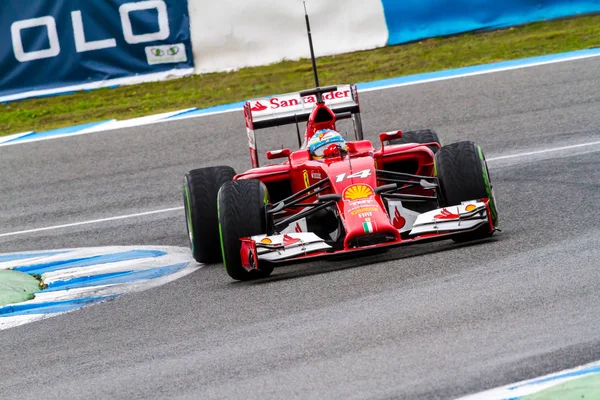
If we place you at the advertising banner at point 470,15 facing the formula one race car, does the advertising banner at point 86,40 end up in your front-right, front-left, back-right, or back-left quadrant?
front-right

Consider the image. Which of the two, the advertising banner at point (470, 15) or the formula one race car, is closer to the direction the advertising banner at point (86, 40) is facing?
the formula one race car

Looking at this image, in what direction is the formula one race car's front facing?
toward the camera

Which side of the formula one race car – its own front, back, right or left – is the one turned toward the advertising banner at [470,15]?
back

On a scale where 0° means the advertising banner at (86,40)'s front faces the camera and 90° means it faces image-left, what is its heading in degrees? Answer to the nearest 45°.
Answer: approximately 0°

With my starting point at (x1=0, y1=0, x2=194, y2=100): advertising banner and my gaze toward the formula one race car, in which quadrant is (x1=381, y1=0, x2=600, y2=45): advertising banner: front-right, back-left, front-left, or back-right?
front-left

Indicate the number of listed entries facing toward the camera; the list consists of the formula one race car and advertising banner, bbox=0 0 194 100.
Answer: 2

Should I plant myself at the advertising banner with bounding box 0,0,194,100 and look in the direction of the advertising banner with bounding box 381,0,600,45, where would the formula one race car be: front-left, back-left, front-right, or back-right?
front-right

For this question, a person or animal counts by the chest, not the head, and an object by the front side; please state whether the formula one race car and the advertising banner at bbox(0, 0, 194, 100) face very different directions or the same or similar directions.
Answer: same or similar directions

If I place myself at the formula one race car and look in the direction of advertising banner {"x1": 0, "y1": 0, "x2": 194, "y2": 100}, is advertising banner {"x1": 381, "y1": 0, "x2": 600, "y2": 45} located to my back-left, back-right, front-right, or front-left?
front-right

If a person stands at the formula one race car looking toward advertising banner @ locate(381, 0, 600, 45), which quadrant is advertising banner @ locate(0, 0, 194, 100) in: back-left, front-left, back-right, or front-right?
front-left

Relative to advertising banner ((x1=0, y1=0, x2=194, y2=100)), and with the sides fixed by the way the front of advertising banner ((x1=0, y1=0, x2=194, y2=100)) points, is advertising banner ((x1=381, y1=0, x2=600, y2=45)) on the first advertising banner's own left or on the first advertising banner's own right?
on the first advertising banner's own left

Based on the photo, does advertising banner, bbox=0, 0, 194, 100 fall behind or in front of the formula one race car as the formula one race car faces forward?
behind
